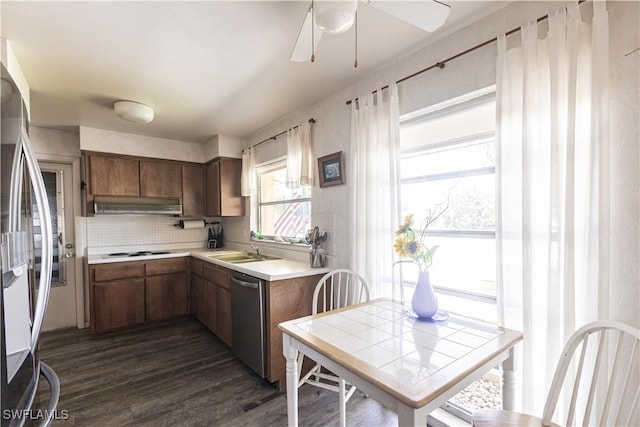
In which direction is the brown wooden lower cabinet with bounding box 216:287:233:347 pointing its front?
to the viewer's left

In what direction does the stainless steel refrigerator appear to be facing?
to the viewer's right

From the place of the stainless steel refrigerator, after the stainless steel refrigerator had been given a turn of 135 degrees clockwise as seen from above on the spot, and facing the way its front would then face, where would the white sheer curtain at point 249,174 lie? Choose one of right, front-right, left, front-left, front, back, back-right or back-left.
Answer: back

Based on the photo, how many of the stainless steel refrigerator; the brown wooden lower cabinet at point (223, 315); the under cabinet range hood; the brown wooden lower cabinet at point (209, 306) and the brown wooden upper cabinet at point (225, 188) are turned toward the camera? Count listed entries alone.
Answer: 1

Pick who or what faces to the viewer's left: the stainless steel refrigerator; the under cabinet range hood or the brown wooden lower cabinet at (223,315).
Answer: the brown wooden lower cabinet

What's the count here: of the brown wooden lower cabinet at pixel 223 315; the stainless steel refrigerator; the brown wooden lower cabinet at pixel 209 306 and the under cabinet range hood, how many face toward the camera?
1

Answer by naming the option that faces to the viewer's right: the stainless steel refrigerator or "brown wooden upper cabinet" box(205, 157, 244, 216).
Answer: the stainless steel refrigerator

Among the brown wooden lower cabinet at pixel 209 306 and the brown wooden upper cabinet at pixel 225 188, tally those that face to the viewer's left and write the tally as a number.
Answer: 2

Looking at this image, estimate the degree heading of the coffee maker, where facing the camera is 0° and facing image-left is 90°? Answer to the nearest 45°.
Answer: approximately 45°

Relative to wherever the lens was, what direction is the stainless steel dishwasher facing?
facing the viewer and to the left of the viewer

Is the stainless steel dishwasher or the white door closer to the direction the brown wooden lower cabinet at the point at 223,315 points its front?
the white door

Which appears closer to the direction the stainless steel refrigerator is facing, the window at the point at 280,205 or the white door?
the window

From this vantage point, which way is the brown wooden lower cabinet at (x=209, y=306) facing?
to the viewer's left

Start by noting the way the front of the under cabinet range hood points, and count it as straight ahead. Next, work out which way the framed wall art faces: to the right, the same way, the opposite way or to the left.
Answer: to the right

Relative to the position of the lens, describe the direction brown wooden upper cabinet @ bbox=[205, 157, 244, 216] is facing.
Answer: facing to the left of the viewer
